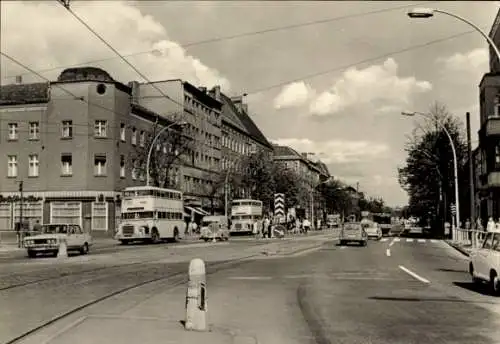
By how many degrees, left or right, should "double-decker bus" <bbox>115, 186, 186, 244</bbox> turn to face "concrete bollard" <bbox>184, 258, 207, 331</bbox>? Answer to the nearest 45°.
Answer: approximately 45° to its left

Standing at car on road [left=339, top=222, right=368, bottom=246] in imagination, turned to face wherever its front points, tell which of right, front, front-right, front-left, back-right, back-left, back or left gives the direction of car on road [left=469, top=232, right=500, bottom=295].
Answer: back

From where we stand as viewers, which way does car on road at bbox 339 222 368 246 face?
facing away from the viewer

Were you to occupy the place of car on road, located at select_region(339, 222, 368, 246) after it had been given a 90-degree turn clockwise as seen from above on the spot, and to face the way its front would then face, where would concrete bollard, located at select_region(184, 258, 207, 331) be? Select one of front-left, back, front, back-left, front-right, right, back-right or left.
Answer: right

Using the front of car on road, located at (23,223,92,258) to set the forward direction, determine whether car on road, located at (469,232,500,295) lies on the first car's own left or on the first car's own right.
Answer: on the first car's own left

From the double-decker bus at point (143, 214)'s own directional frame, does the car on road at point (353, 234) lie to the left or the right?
on its left

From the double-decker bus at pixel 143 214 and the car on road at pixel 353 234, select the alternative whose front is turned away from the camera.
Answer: the car on road
